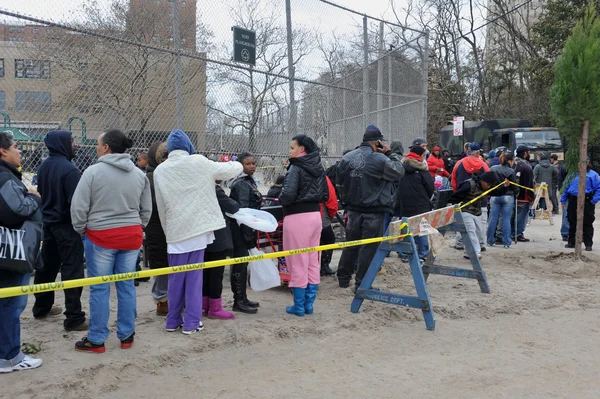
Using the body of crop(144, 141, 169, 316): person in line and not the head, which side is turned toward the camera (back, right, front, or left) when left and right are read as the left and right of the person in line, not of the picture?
back

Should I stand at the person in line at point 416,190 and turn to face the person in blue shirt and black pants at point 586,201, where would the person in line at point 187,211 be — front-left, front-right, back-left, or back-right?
back-right

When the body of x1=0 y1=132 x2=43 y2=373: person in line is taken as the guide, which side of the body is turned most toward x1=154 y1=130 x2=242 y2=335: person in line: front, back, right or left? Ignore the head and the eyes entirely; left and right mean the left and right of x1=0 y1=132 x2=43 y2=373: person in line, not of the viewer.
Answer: front

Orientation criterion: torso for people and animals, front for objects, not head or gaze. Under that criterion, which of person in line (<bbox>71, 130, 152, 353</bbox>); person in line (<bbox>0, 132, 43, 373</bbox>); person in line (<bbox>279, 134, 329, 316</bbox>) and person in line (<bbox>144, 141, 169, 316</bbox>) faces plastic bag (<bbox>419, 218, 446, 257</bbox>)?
person in line (<bbox>0, 132, 43, 373</bbox>)

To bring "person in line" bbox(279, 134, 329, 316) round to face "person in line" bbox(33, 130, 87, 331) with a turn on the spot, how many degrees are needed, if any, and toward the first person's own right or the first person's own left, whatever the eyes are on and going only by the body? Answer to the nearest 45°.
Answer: approximately 45° to the first person's own left

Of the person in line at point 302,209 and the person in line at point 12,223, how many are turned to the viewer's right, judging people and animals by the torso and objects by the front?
1

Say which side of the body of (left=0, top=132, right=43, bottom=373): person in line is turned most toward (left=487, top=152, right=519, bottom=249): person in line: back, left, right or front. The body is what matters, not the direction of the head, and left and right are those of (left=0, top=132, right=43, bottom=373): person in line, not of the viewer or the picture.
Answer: front

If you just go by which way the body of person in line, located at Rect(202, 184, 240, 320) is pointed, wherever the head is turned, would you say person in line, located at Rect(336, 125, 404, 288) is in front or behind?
in front

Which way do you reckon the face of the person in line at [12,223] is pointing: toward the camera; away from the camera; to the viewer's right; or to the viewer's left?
to the viewer's right

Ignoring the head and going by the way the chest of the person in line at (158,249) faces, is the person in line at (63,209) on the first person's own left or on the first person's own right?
on the first person's own left

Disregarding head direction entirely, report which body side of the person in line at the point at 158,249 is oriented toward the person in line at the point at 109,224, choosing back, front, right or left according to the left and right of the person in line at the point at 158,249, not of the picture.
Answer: back

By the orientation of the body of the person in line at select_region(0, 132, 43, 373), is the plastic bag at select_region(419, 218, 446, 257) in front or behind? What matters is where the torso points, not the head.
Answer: in front

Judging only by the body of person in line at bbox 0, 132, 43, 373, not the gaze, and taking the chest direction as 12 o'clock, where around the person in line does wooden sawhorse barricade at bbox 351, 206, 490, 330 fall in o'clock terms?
The wooden sawhorse barricade is roughly at 12 o'clock from the person in line.

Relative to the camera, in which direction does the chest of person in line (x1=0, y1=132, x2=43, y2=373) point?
to the viewer's right
